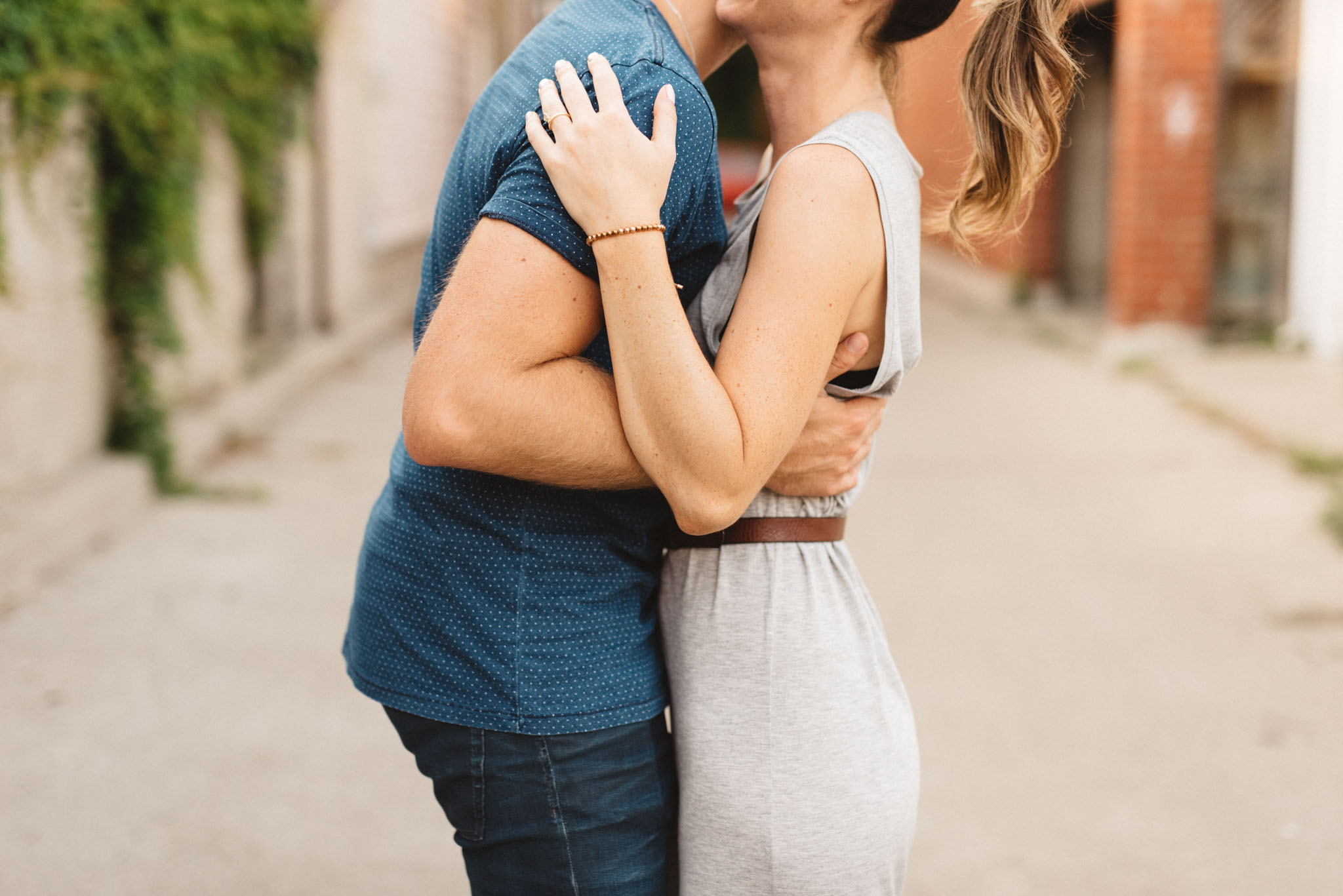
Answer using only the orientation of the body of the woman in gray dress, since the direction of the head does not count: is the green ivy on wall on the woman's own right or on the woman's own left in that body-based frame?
on the woman's own right

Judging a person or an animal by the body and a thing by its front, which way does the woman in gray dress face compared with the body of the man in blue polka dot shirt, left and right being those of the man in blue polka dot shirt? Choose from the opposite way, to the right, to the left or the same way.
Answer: the opposite way

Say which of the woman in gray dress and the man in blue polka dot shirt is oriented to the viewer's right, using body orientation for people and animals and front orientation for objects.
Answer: the man in blue polka dot shirt

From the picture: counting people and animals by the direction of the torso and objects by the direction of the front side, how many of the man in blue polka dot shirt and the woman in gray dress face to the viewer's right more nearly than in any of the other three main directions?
1

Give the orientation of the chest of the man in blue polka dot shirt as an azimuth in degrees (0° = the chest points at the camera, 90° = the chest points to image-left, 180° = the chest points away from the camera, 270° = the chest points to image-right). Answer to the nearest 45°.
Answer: approximately 270°

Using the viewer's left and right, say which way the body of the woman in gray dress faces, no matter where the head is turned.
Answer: facing to the left of the viewer
